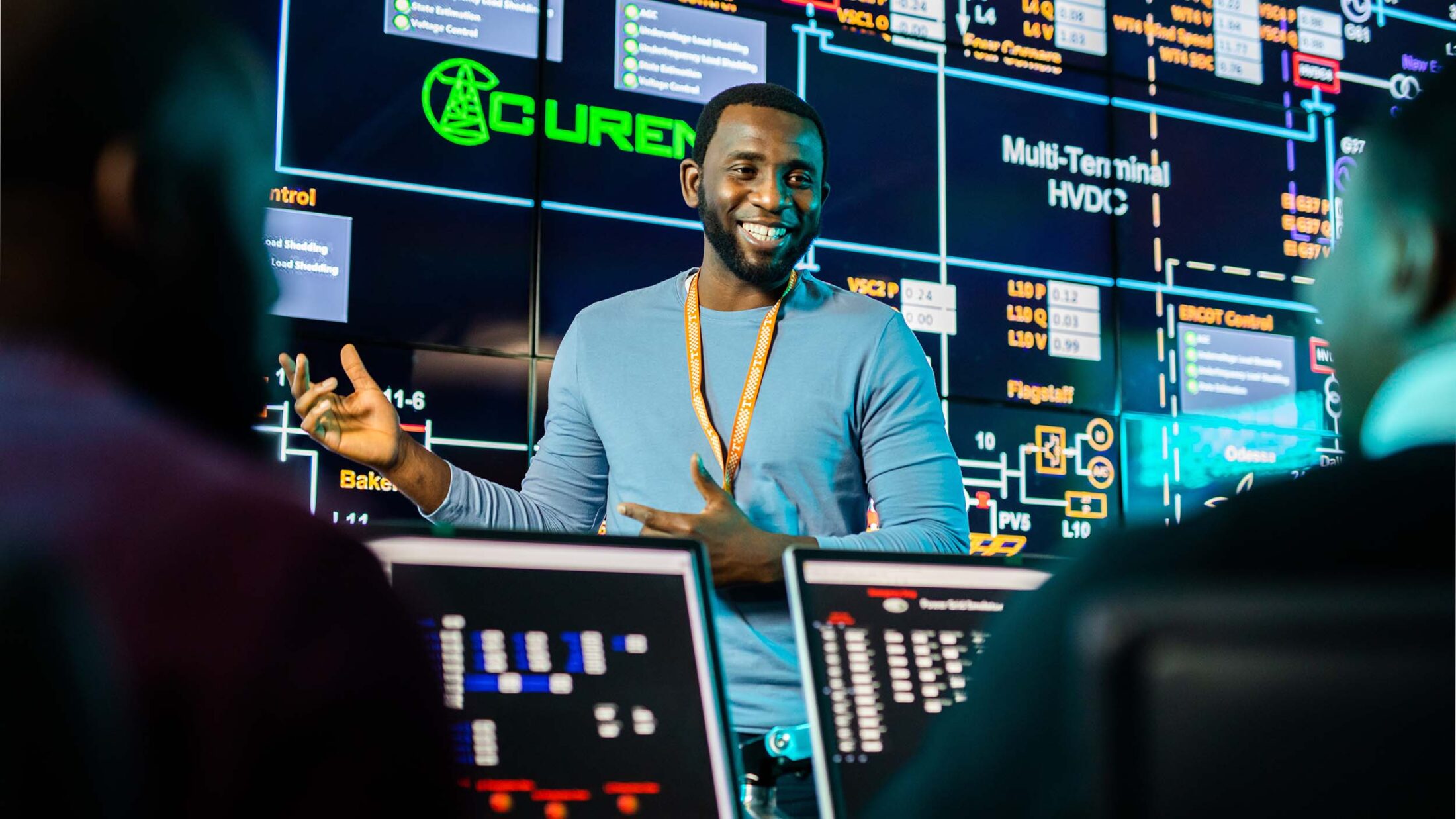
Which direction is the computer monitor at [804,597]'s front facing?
toward the camera

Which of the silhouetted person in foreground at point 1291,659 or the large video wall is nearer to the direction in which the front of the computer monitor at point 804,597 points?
the silhouetted person in foreground

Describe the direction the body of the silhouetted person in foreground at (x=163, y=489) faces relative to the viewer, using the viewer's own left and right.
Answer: facing away from the viewer and to the right of the viewer

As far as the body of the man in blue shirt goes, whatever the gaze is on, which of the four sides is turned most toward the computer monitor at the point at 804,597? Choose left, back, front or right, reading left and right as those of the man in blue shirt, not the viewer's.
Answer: front

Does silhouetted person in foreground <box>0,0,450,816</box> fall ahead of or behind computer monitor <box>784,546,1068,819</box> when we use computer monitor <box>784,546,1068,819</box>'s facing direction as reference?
ahead

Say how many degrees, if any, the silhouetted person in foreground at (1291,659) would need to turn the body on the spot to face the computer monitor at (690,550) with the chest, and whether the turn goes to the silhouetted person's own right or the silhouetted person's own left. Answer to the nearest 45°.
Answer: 0° — they already face it

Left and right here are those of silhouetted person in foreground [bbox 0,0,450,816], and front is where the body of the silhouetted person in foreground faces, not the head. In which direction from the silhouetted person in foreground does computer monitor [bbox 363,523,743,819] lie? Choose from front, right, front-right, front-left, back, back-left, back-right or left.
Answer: front

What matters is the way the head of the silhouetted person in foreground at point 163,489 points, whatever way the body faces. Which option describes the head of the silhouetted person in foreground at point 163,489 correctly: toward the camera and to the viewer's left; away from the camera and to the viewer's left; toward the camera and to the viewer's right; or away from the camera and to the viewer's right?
away from the camera and to the viewer's right

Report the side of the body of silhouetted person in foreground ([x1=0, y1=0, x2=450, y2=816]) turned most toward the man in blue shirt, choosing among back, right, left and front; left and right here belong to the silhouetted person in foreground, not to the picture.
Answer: front

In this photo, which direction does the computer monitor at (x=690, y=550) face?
toward the camera

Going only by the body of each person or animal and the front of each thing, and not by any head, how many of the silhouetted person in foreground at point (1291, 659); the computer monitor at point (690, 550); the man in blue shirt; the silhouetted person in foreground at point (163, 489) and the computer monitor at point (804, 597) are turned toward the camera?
3

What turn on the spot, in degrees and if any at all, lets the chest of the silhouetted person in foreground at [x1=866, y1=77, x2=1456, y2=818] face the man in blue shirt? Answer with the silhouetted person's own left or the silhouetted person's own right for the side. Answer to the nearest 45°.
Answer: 0° — they already face them

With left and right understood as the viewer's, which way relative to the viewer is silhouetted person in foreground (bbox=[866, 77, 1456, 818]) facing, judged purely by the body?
facing away from the viewer and to the left of the viewer

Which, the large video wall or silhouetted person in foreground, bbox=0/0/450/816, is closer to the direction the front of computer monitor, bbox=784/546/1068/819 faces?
the silhouetted person in foreground

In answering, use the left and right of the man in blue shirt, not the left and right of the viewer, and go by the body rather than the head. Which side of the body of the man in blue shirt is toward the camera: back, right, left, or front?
front

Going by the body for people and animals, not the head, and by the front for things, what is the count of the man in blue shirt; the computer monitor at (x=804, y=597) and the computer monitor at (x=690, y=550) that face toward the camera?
3
